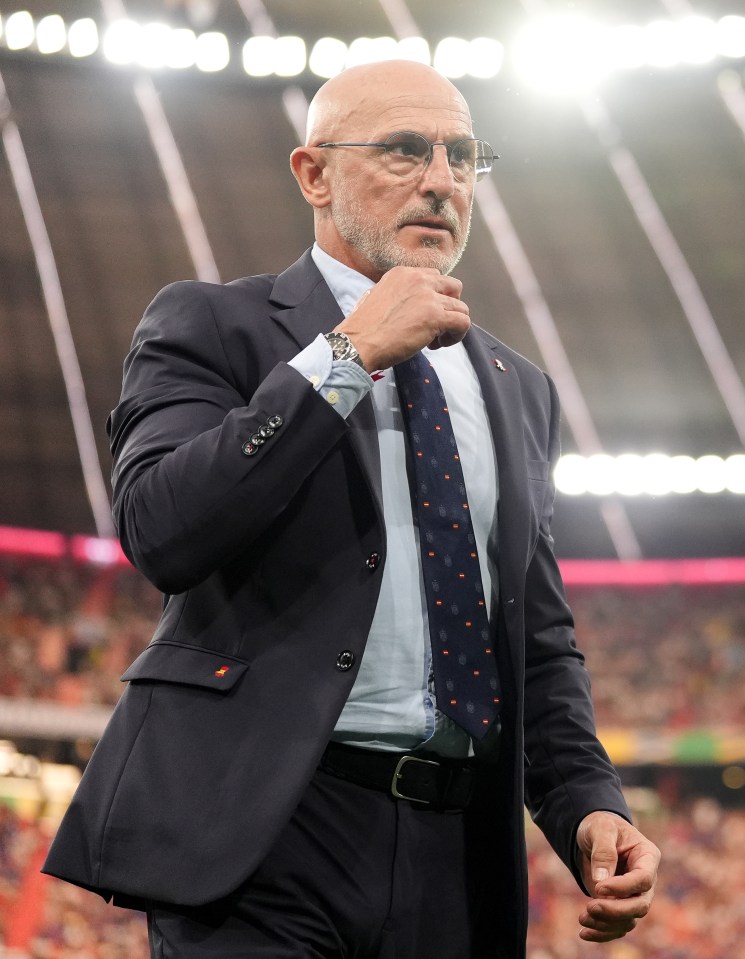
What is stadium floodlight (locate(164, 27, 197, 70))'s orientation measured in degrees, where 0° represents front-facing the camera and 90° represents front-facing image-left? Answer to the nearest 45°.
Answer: approximately 0°

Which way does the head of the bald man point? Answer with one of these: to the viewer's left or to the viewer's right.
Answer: to the viewer's right

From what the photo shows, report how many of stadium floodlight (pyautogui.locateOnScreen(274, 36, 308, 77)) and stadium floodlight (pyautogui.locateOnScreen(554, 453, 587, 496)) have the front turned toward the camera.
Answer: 2

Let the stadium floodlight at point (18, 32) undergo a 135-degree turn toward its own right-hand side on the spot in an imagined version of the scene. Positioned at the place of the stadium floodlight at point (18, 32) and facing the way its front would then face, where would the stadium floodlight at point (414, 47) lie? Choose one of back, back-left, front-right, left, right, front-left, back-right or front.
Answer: back-right

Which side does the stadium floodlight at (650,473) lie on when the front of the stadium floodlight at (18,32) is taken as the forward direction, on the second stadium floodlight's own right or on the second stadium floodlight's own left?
on the second stadium floodlight's own left

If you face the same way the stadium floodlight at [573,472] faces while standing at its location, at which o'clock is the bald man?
The bald man is roughly at 12 o'clock from the stadium floodlight.
